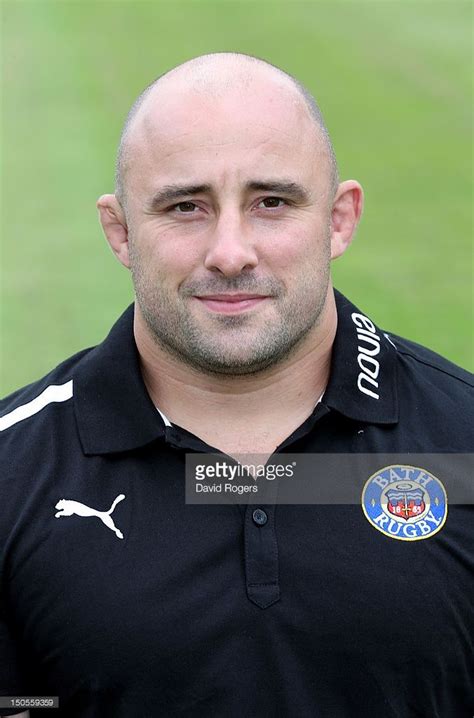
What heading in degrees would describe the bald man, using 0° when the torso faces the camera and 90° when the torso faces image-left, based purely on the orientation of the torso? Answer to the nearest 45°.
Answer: approximately 0°
